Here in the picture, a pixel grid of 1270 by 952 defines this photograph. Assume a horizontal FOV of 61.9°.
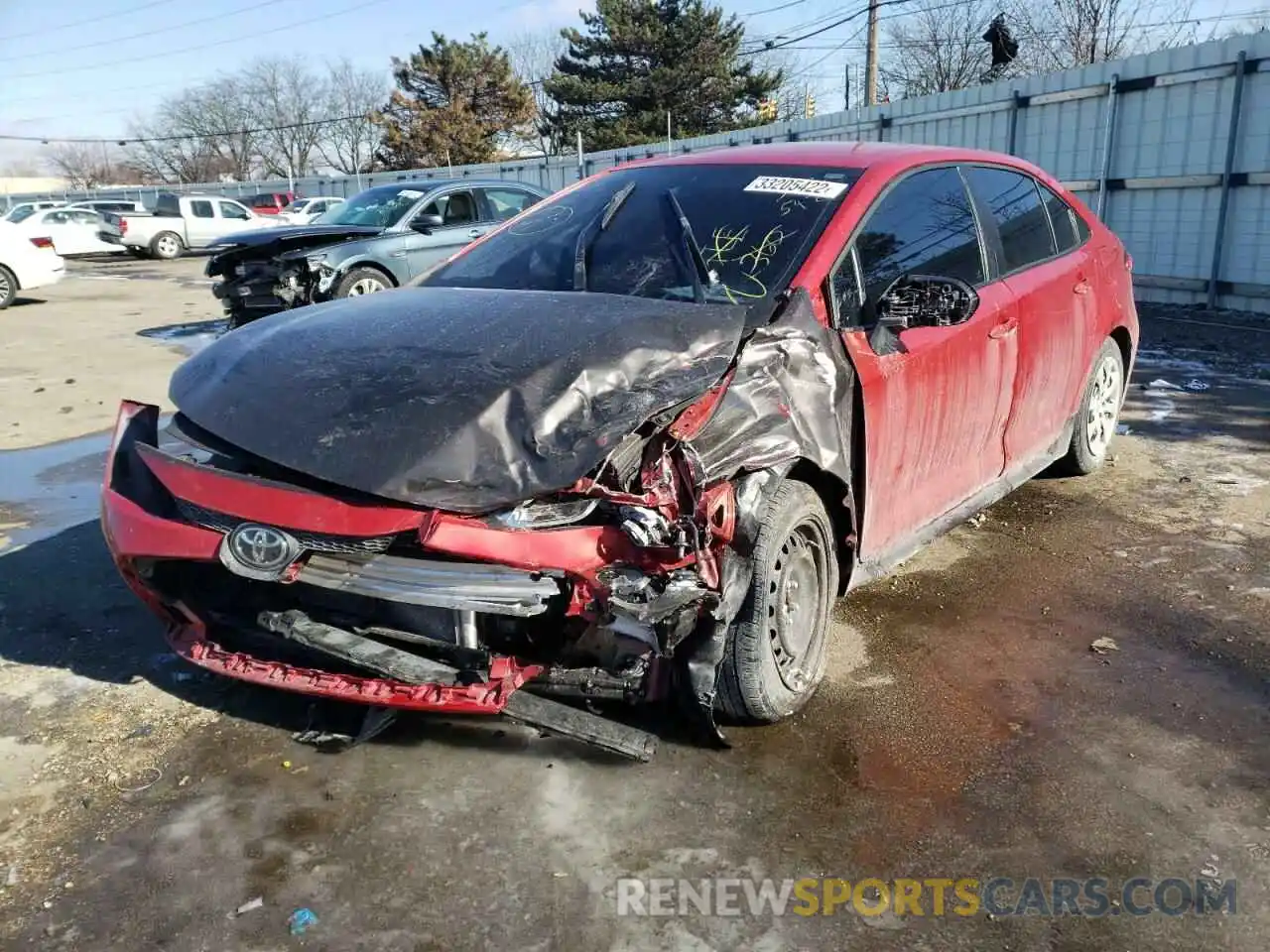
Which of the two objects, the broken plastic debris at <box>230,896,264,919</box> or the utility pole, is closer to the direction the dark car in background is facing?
the broken plastic debris

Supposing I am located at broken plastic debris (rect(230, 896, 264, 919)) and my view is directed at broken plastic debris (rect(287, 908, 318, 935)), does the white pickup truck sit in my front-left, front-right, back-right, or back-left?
back-left

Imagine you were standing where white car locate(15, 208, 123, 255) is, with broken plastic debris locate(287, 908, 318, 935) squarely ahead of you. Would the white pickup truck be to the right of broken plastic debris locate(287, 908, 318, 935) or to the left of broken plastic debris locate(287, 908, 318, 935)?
left

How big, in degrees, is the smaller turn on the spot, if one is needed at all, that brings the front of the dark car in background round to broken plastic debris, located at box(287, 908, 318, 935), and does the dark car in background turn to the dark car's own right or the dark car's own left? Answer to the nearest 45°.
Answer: approximately 45° to the dark car's own left

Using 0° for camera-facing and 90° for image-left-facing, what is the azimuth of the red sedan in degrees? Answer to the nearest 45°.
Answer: approximately 45°

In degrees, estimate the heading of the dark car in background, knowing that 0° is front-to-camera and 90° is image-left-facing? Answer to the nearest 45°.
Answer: approximately 45°

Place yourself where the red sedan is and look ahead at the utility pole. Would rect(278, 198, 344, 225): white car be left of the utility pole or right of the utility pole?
left

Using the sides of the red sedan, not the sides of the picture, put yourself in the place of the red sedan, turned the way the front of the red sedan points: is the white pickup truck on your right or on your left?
on your right
